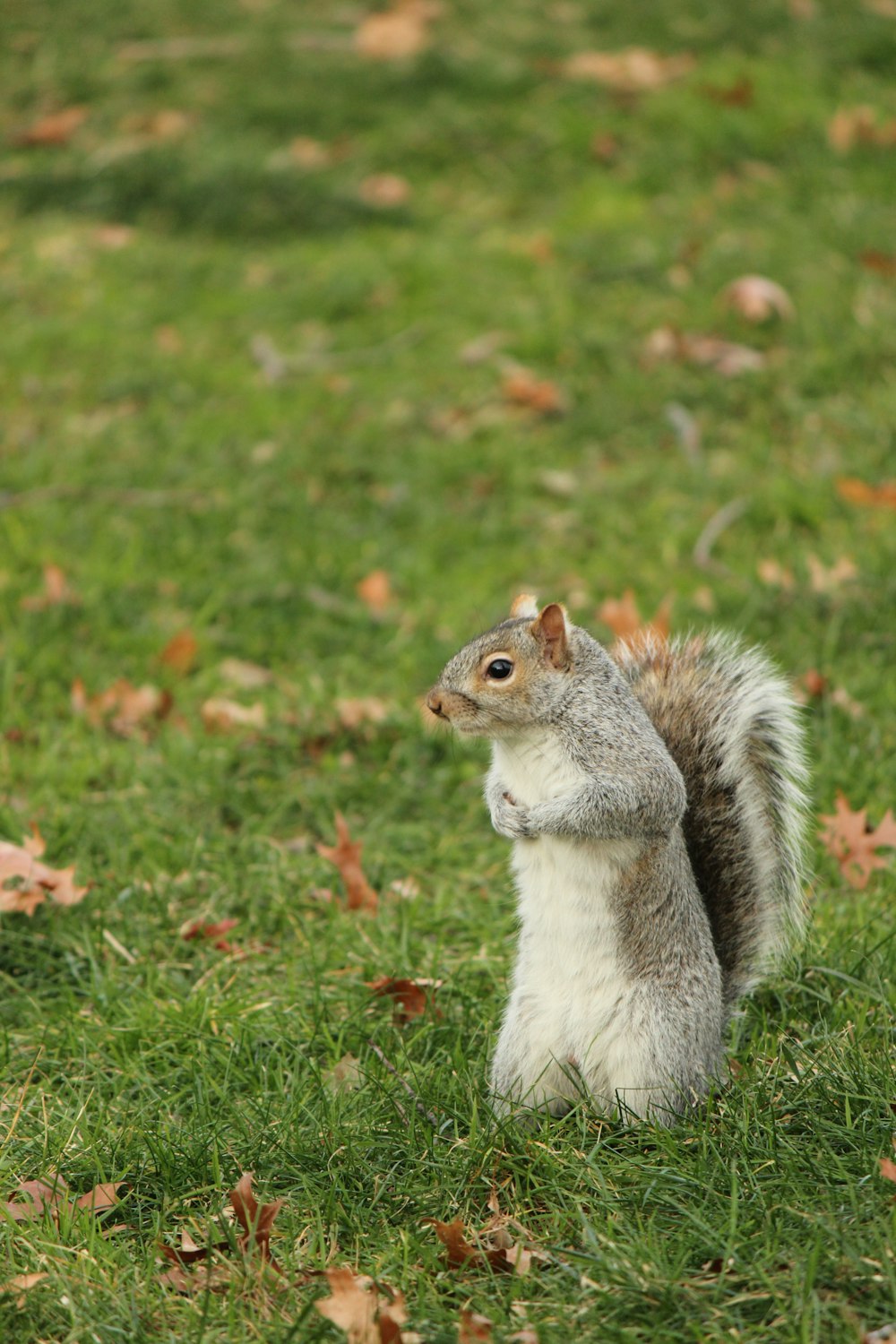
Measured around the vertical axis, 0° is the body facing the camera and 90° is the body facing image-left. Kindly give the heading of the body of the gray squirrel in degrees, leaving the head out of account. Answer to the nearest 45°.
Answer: approximately 45°

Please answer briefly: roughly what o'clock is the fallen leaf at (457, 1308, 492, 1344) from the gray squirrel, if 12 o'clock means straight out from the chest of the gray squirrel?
The fallen leaf is roughly at 11 o'clock from the gray squirrel.

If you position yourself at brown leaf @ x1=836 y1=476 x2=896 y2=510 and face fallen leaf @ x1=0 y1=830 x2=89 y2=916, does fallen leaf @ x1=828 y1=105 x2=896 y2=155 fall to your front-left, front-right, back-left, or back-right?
back-right

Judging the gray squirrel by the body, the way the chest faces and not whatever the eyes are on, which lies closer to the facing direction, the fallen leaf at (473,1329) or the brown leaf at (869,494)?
the fallen leaf

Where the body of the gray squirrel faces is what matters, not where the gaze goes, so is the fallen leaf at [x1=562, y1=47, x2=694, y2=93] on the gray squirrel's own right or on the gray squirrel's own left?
on the gray squirrel's own right

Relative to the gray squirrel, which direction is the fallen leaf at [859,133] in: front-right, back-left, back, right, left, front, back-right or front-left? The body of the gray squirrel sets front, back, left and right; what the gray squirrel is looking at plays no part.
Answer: back-right

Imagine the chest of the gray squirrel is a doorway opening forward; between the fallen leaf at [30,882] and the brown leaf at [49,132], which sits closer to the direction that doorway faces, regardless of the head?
the fallen leaf

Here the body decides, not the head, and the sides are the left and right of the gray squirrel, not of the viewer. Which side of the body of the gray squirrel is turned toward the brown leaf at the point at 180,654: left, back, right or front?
right

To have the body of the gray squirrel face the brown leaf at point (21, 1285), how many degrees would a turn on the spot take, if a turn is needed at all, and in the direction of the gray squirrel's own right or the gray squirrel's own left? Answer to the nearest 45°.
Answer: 0° — it already faces it
